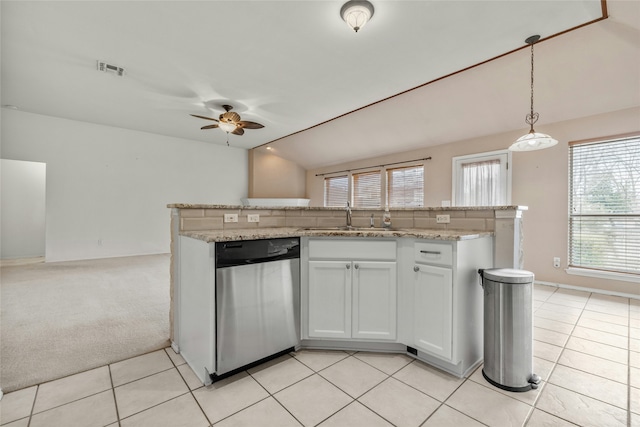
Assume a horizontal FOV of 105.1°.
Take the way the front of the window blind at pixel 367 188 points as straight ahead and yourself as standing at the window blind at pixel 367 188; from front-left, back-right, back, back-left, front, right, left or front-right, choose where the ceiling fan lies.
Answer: front

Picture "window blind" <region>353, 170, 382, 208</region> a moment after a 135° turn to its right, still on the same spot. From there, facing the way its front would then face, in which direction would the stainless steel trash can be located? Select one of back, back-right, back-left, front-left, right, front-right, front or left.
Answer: back

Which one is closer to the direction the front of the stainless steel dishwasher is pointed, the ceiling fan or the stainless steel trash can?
the stainless steel trash can

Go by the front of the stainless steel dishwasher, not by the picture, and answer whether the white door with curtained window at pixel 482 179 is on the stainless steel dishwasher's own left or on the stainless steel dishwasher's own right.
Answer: on the stainless steel dishwasher's own left

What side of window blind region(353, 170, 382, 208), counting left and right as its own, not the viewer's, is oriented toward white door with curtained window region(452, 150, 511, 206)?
left

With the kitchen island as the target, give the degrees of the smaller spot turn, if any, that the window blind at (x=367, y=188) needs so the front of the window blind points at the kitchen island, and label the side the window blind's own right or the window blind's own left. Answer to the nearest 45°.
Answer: approximately 45° to the window blind's own left

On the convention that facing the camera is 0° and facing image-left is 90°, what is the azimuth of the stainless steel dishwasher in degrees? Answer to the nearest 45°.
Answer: approximately 315°

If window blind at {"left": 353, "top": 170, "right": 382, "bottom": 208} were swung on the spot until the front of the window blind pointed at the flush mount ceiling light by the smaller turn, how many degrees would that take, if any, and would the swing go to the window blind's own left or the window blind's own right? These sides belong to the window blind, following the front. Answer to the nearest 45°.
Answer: approximately 45° to the window blind's own left

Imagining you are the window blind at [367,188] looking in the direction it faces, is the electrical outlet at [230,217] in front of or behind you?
in front

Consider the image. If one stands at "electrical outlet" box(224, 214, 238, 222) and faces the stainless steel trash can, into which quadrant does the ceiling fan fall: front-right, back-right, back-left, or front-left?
back-left
